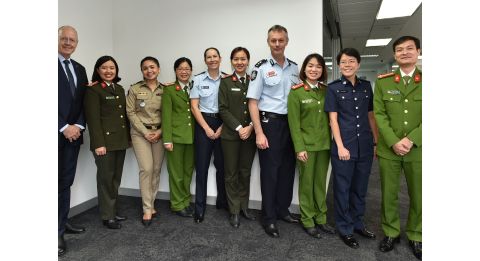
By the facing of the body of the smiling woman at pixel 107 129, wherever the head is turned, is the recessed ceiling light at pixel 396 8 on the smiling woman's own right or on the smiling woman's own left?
on the smiling woman's own left

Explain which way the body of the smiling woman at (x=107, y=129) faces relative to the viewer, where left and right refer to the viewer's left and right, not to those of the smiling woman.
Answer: facing the viewer and to the right of the viewer
